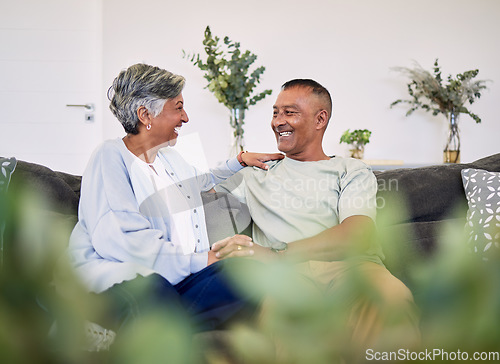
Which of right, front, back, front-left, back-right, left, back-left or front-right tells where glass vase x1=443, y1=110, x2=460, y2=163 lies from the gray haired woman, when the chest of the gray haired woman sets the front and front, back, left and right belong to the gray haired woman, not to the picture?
left

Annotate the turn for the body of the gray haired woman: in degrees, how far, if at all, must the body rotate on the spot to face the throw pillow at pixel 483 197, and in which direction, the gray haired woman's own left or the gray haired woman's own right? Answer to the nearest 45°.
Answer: approximately 45° to the gray haired woman's own left

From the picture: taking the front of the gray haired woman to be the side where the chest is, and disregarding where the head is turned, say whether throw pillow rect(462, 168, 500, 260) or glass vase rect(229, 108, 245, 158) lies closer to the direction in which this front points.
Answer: the throw pillow

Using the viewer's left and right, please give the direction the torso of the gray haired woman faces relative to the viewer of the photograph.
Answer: facing the viewer and to the right of the viewer

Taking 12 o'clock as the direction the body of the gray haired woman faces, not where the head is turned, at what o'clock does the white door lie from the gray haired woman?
The white door is roughly at 7 o'clock from the gray haired woman.

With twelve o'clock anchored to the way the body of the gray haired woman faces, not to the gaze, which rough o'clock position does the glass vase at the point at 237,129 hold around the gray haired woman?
The glass vase is roughly at 8 o'clock from the gray haired woman.

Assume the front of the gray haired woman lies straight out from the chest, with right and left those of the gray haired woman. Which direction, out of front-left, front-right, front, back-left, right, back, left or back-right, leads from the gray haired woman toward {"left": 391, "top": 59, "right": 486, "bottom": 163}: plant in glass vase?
left

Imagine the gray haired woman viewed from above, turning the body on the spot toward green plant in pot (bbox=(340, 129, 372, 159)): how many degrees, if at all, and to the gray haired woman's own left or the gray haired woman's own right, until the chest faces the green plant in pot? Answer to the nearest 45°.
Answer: approximately 90° to the gray haired woman's own left

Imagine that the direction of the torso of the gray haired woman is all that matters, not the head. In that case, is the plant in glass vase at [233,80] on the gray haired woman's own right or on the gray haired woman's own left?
on the gray haired woman's own left

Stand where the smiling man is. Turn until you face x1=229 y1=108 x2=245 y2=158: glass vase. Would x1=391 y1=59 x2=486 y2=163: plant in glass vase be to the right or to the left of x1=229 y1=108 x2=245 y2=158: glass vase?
right

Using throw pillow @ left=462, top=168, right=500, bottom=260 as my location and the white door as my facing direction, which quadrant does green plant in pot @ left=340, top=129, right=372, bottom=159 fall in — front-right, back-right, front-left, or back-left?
front-right

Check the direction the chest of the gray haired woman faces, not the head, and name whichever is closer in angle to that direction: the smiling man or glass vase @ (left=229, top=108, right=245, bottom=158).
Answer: the smiling man

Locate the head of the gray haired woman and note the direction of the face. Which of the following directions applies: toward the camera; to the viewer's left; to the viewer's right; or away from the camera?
to the viewer's right

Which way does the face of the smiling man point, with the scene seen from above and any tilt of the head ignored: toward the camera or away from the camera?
toward the camera

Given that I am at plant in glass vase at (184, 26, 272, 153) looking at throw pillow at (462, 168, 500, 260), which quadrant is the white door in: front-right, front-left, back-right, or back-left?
back-right
